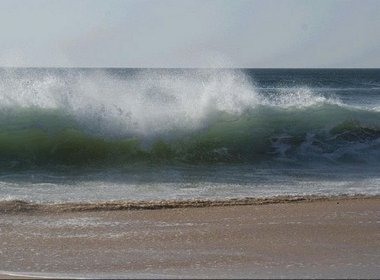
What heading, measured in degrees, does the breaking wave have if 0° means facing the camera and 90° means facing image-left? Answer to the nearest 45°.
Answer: approximately 0°
